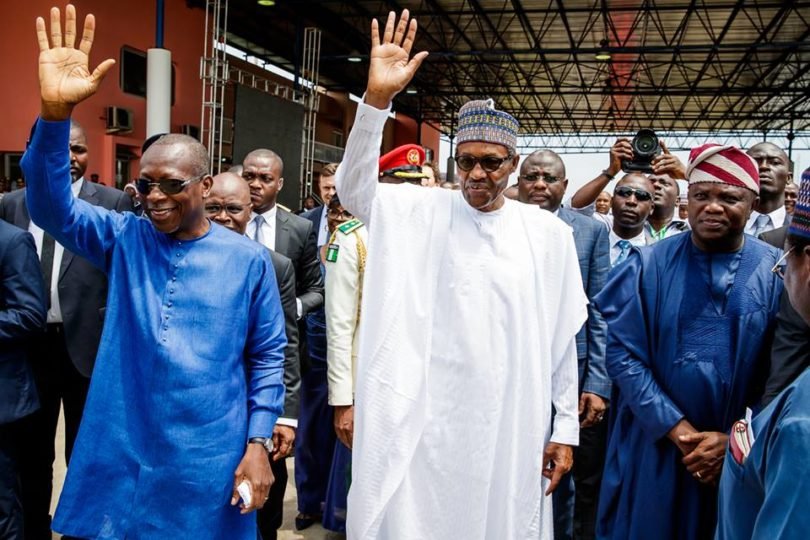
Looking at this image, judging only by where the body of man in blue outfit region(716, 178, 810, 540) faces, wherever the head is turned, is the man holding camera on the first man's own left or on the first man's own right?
on the first man's own right

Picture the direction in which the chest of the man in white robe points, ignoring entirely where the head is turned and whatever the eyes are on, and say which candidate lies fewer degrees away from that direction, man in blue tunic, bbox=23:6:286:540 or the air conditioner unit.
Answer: the man in blue tunic

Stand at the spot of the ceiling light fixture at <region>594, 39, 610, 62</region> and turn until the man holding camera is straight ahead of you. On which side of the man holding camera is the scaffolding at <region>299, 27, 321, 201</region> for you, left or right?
right

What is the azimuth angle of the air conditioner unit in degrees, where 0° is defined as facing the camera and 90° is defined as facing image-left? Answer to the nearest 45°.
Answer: approximately 315°

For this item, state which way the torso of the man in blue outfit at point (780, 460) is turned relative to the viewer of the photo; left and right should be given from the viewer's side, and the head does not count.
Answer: facing to the left of the viewer

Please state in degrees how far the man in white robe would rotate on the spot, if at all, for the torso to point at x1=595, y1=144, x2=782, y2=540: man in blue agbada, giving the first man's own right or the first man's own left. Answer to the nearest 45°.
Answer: approximately 90° to the first man's own left

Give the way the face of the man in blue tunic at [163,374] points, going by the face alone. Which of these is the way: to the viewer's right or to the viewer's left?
to the viewer's left

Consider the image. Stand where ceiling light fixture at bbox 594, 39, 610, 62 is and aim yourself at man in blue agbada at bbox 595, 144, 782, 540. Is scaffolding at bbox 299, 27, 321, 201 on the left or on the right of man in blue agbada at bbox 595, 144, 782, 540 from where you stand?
right

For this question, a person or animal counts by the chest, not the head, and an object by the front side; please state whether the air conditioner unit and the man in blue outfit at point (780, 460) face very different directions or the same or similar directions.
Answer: very different directions

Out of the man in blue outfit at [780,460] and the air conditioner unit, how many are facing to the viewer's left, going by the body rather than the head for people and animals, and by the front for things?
1
